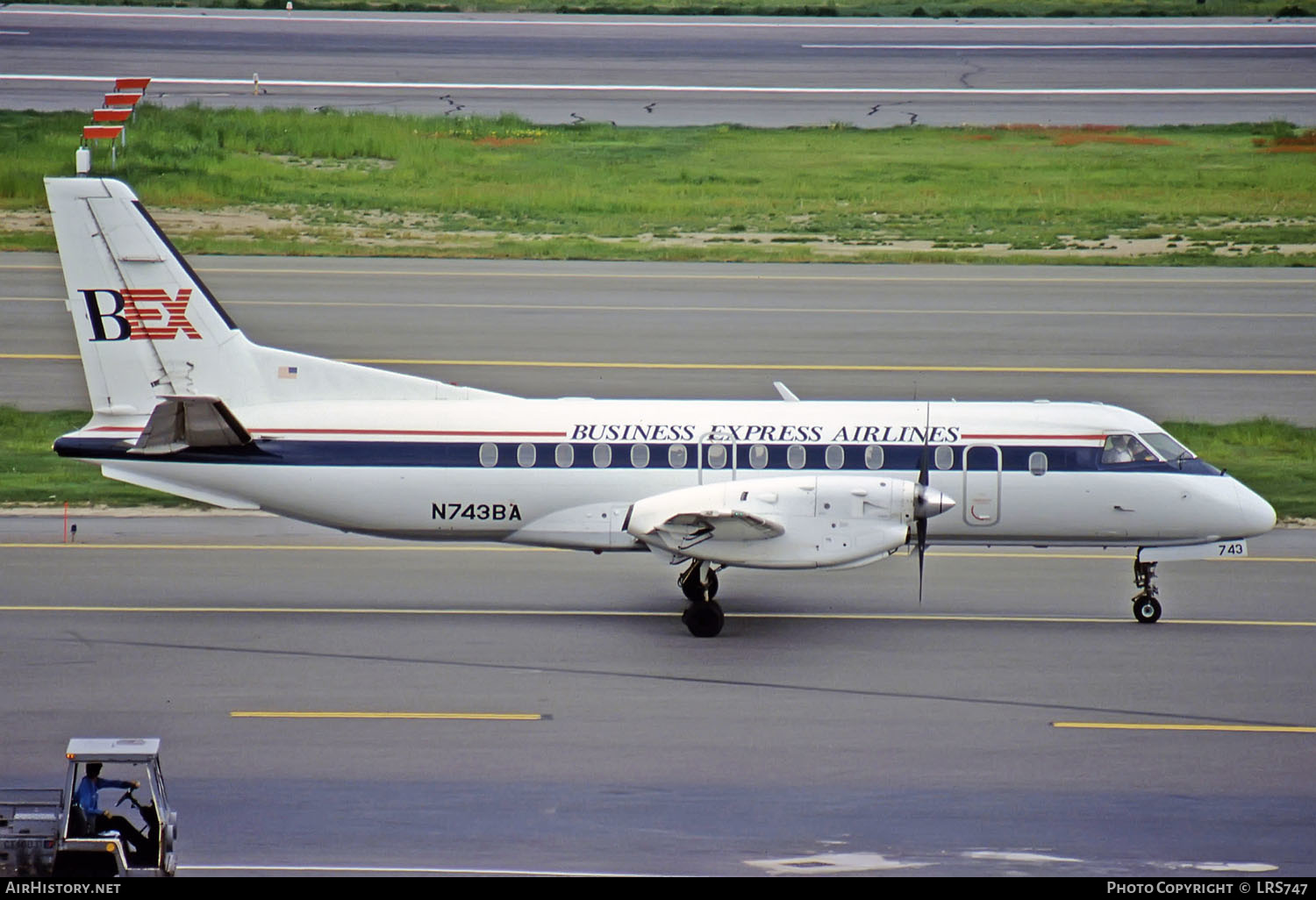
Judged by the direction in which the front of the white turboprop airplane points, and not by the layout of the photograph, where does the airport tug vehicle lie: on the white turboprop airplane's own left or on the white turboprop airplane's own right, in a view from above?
on the white turboprop airplane's own right

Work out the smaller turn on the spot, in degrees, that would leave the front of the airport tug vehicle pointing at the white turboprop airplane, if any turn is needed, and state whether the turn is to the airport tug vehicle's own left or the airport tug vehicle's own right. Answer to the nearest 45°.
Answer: approximately 45° to the airport tug vehicle's own left

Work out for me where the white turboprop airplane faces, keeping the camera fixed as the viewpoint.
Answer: facing to the right of the viewer

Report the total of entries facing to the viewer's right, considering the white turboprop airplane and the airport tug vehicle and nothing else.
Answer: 2

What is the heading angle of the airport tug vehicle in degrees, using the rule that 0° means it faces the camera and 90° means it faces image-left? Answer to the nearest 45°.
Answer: approximately 270°
